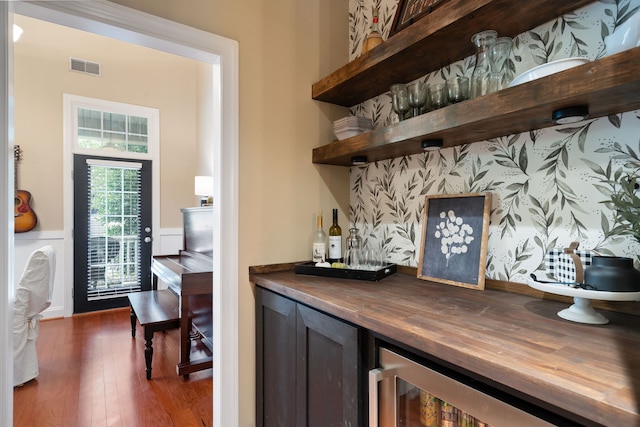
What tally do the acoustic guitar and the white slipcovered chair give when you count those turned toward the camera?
1

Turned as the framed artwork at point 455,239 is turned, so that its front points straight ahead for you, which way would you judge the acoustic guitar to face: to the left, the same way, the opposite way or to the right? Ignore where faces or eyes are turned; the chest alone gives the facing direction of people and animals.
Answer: to the left

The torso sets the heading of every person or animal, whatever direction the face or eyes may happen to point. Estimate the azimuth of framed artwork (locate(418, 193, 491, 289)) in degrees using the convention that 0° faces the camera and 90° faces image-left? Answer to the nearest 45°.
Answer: approximately 45°

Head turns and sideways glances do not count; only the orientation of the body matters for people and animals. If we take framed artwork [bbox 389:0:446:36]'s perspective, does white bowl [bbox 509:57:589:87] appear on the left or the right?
on its left
